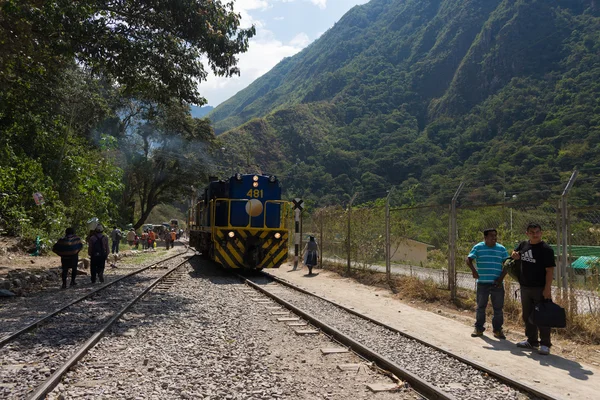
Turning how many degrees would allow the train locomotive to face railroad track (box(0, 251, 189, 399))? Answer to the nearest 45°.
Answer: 0° — it already faces it

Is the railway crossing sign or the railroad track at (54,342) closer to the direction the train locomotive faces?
the railroad track

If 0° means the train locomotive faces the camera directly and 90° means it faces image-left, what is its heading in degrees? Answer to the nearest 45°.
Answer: approximately 0°

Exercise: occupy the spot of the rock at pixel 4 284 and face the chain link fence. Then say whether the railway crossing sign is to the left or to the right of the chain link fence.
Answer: left

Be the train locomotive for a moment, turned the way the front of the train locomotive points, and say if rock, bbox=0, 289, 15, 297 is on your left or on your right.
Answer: on your right

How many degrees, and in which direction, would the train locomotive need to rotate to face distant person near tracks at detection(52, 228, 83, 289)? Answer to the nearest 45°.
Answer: approximately 45° to its right
